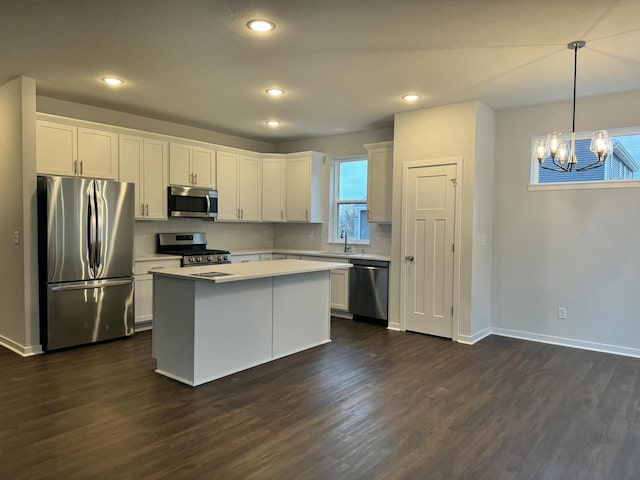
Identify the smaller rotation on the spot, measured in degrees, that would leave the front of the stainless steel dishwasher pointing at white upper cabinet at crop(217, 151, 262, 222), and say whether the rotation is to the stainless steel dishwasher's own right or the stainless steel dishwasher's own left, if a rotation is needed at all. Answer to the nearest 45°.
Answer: approximately 45° to the stainless steel dishwasher's own right

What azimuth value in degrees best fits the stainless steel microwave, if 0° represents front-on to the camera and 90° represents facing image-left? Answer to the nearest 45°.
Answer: approximately 315°

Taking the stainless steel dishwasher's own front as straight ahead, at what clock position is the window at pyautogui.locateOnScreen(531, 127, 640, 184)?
The window is roughly at 8 o'clock from the stainless steel dishwasher.

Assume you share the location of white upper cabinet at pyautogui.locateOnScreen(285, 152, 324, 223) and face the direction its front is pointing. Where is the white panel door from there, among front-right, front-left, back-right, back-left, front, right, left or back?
left

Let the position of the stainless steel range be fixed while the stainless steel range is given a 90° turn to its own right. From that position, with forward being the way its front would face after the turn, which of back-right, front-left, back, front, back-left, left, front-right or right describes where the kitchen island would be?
front-left

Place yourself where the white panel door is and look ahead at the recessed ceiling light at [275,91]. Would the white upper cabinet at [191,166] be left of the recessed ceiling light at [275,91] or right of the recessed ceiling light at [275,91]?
right

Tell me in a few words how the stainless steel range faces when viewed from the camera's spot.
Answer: facing the viewer and to the right of the viewer

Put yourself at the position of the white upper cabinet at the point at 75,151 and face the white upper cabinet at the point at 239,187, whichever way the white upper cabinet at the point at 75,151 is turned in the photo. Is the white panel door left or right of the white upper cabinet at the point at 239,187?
right

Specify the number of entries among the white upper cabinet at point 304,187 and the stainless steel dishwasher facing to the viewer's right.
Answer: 0

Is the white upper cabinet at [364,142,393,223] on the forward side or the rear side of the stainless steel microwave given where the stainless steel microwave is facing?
on the forward side
